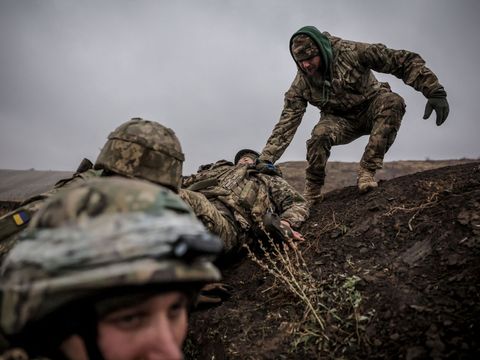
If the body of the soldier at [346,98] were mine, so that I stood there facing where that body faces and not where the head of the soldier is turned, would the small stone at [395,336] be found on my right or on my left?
on my left

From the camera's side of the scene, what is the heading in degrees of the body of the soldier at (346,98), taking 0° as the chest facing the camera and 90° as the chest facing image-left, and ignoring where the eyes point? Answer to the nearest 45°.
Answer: approximately 45°

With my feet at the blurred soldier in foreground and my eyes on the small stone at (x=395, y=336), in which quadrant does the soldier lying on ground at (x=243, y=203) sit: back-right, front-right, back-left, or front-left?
front-left

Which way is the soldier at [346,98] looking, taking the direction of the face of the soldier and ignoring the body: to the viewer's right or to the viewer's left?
to the viewer's left

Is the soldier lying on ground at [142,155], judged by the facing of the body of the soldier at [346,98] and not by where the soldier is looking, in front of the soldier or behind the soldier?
in front

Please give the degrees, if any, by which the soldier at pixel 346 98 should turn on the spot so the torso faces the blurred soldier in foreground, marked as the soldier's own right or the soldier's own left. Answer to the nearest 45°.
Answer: approximately 45° to the soldier's own left
